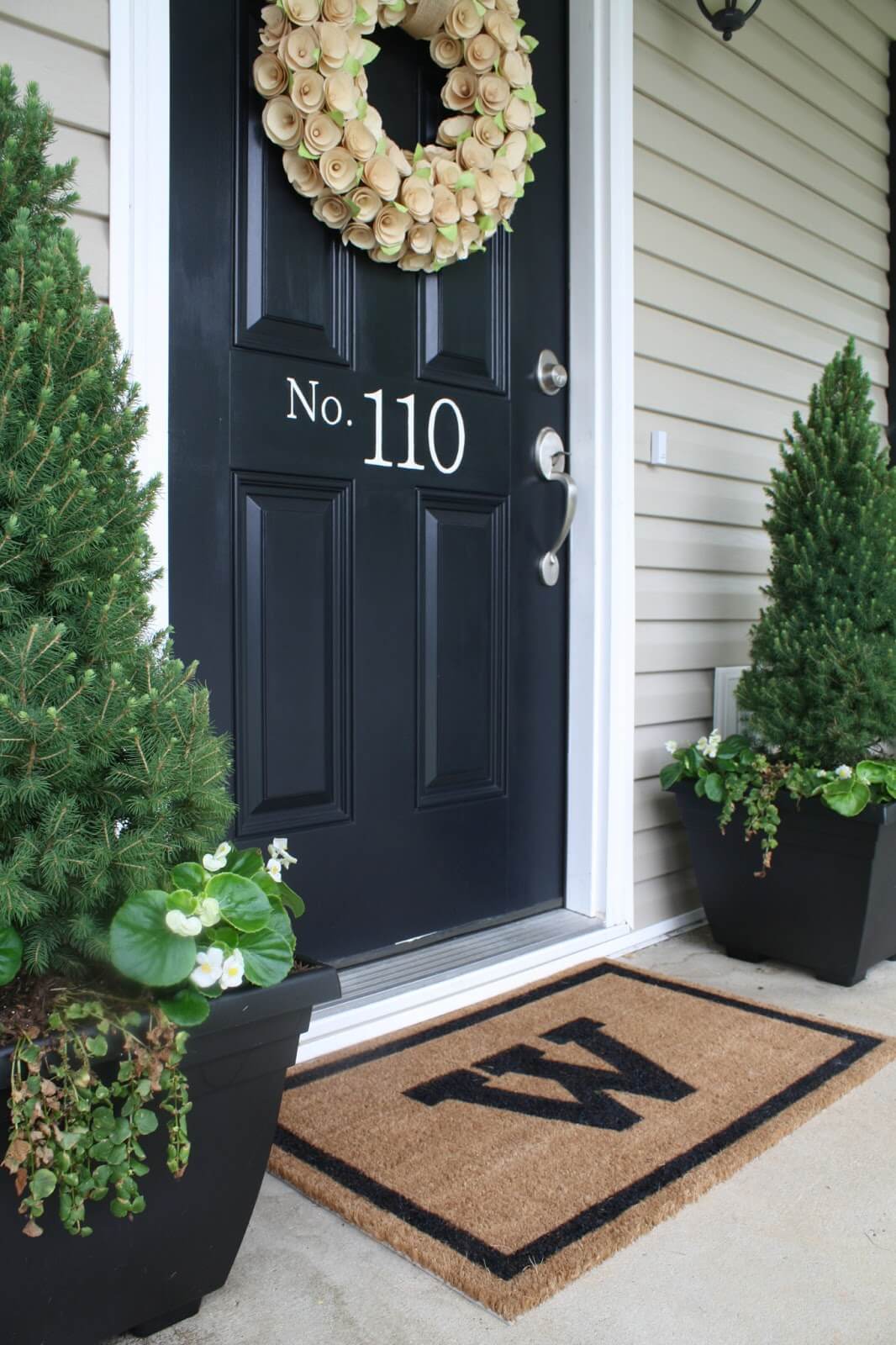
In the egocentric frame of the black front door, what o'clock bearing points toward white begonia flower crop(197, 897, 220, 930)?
The white begonia flower is roughly at 2 o'clock from the black front door.

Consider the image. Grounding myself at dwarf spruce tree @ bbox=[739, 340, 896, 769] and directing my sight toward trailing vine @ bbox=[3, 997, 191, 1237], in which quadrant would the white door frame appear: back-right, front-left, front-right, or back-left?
front-right

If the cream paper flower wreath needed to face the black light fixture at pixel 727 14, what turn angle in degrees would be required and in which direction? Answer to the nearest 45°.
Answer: approximately 90° to its left

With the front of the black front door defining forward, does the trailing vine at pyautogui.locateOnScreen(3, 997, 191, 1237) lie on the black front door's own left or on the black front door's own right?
on the black front door's own right

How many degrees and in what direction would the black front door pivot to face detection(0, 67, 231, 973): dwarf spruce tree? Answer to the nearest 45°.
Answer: approximately 45° to its right
